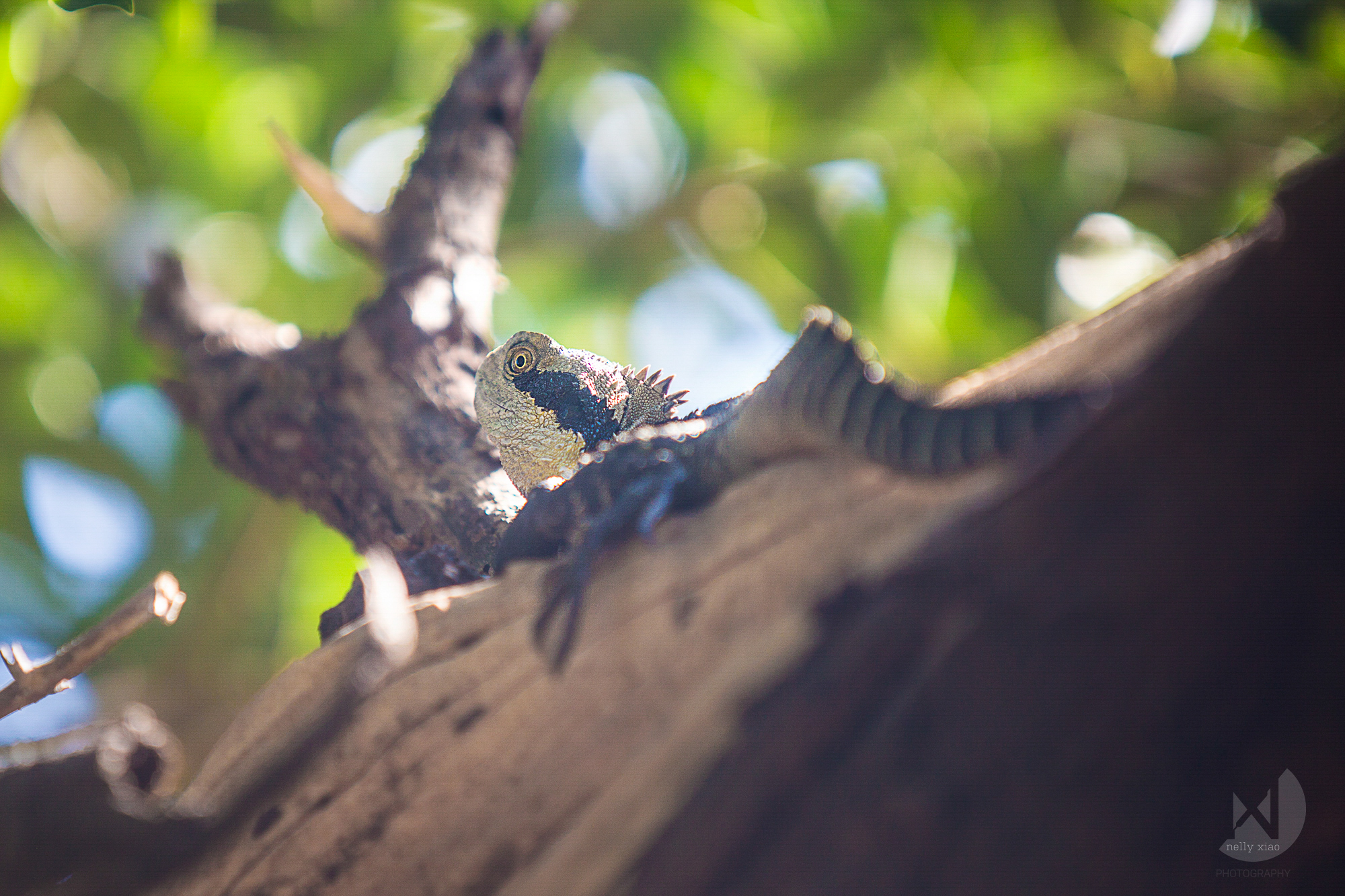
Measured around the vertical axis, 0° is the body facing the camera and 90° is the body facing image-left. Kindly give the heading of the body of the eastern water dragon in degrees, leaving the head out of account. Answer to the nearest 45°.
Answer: approximately 135°
